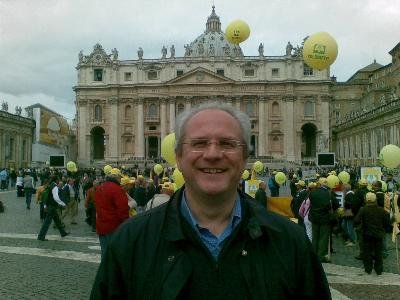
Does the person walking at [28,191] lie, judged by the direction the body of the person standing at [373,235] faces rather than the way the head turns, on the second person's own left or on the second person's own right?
on the second person's own left

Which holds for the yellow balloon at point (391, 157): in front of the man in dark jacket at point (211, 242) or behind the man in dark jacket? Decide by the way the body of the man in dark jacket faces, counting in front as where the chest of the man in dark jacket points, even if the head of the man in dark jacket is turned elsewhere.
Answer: behind

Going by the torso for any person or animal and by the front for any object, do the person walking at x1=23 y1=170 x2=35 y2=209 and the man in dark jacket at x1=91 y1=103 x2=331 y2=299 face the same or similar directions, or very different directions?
very different directions

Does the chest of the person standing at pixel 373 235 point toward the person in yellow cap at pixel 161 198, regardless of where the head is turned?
no

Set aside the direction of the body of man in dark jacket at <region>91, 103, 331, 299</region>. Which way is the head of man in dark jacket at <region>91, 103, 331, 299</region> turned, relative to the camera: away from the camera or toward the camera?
toward the camera

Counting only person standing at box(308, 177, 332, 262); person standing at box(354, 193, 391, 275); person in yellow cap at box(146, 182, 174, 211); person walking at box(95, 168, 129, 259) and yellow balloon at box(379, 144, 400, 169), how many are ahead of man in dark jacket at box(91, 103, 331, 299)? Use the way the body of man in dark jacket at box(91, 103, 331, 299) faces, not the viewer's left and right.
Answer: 0

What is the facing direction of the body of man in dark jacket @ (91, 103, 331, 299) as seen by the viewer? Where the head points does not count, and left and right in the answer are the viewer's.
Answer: facing the viewer

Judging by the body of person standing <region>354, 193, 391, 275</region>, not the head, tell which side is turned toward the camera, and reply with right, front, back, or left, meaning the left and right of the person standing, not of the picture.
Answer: back

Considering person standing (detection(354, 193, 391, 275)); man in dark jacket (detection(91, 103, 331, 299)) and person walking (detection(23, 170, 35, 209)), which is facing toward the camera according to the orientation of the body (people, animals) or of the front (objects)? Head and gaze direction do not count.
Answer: the man in dark jacket

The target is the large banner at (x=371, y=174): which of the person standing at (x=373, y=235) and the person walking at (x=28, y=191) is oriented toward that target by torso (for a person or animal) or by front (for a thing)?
the person standing at (x=373, y=235)

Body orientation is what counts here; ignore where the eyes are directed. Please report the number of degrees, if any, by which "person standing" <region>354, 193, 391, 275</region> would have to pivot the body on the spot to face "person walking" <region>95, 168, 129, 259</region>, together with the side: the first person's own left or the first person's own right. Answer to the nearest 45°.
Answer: approximately 135° to the first person's own left

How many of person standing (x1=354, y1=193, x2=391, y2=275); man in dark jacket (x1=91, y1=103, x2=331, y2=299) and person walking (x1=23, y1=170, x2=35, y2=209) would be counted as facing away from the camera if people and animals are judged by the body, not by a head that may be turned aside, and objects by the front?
2

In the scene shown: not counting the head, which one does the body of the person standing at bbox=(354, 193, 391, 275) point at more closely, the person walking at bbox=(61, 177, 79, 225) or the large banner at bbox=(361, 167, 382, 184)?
the large banner

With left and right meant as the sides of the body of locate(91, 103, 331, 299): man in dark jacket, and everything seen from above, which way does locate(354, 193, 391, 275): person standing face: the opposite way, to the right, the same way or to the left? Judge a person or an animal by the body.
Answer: the opposite way

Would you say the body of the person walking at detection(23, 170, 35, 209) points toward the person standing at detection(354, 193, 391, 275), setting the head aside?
no

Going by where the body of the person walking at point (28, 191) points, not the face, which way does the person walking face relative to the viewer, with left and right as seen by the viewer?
facing away from the viewer
